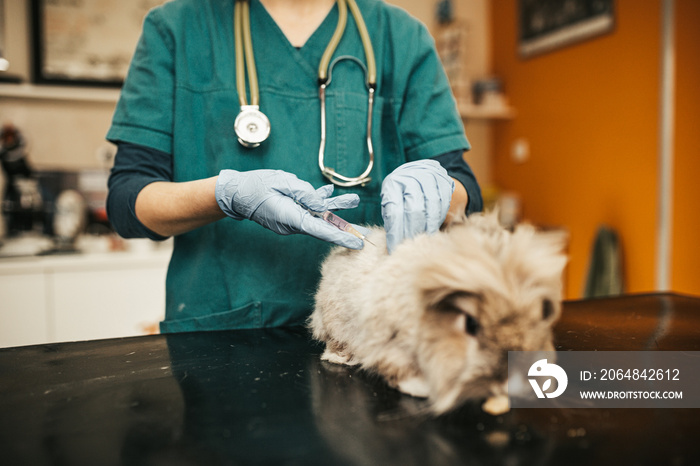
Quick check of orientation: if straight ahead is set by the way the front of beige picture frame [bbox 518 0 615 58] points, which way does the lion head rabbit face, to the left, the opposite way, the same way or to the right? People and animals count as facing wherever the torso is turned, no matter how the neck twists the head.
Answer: to the left

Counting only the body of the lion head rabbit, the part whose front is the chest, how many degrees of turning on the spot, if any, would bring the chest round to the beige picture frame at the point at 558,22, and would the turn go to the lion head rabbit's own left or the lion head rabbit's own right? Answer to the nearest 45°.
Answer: approximately 135° to the lion head rabbit's own left

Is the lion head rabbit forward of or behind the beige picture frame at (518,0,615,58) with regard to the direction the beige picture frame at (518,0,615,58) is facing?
forward

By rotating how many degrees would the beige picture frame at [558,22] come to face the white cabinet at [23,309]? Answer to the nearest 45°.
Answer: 0° — it already faces it

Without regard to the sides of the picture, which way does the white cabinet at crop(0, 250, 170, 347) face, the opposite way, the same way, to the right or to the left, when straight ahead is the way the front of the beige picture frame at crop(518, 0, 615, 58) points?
to the left

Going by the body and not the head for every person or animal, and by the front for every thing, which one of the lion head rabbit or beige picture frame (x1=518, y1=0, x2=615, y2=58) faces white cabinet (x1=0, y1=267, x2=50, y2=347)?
the beige picture frame

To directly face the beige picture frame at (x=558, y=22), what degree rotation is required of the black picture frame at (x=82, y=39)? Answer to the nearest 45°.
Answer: approximately 90° to its left

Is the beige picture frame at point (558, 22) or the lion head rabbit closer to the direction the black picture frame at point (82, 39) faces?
the lion head rabbit

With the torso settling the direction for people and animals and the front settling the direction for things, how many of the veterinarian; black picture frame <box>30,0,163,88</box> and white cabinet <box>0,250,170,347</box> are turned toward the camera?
3

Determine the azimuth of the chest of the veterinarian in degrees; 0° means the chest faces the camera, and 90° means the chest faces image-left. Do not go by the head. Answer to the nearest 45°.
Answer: approximately 0°

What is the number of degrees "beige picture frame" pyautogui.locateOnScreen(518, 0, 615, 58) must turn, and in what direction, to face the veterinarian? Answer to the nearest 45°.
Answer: approximately 45° to its left

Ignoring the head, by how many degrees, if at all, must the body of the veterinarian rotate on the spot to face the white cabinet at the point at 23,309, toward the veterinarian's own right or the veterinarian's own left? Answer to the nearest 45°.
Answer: approximately 135° to the veterinarian's own right

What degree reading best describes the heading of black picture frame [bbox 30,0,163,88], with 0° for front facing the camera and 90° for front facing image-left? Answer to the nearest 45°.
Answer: approximately 0°

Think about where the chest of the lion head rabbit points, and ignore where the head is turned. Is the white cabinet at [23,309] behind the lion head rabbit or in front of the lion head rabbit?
behind
